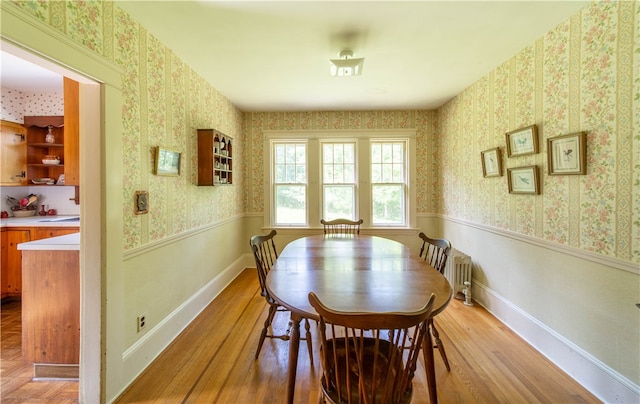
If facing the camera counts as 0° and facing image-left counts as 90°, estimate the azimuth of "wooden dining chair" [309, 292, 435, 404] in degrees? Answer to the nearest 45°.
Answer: approximately 180°

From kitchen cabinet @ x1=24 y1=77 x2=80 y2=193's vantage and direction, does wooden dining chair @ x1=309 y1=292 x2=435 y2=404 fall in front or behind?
in front

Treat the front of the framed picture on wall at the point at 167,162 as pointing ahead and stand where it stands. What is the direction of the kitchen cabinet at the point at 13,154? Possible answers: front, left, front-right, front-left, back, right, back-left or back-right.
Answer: back

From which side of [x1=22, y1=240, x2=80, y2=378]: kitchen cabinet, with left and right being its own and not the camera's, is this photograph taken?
left

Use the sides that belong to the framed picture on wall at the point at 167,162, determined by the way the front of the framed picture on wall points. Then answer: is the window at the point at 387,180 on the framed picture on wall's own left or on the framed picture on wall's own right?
on the framed picture on wall's own left

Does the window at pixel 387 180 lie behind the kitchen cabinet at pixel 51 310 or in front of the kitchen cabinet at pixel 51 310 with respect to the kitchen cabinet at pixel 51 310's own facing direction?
behind
